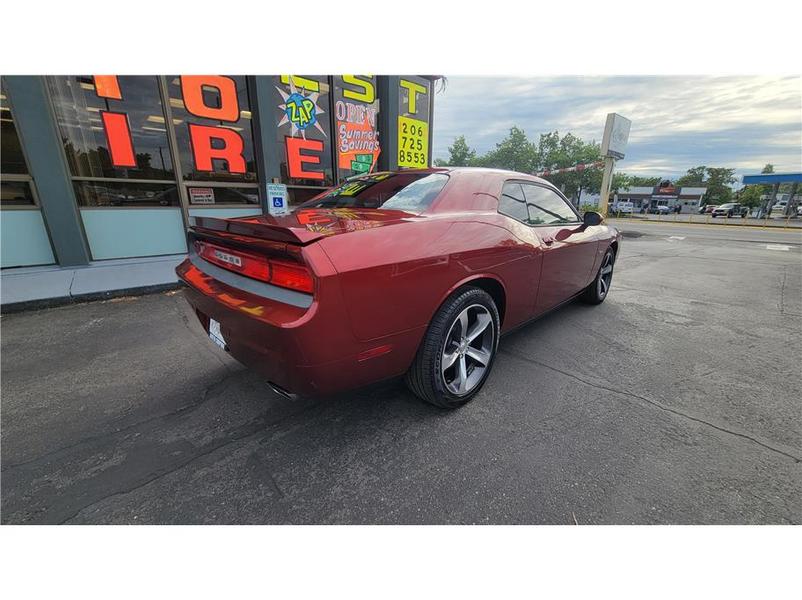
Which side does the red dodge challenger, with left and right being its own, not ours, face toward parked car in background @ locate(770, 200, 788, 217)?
front

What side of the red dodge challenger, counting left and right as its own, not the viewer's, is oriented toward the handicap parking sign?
left

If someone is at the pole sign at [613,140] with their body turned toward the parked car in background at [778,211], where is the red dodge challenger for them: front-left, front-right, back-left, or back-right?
back-right

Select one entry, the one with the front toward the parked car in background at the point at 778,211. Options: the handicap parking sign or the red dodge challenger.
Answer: the red dodge challenger

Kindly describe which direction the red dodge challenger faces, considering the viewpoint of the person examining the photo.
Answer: facing away from the viewer and to the right of the viewer

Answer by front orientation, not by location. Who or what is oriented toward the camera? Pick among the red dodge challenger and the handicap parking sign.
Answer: the handicap parking sign

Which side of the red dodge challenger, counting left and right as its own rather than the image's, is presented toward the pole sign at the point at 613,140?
front

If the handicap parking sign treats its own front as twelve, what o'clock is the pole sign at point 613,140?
The pole sign is roughly at 8 o'clock from the handicap parking sign.

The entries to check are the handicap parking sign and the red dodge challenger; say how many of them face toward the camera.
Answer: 1

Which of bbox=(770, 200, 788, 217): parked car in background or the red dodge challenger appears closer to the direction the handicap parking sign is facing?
the red dodge challenger

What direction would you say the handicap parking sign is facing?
toward the camera

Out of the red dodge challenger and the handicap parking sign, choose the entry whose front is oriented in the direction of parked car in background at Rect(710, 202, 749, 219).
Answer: the red dodge challenger
